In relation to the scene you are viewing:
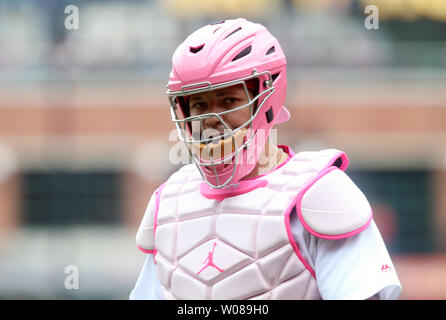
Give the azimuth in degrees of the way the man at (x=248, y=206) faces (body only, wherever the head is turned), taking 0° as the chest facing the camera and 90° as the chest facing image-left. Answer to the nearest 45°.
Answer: approximately 45°

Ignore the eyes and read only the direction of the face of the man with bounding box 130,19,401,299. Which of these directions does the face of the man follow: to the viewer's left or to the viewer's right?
to the viewer's left
